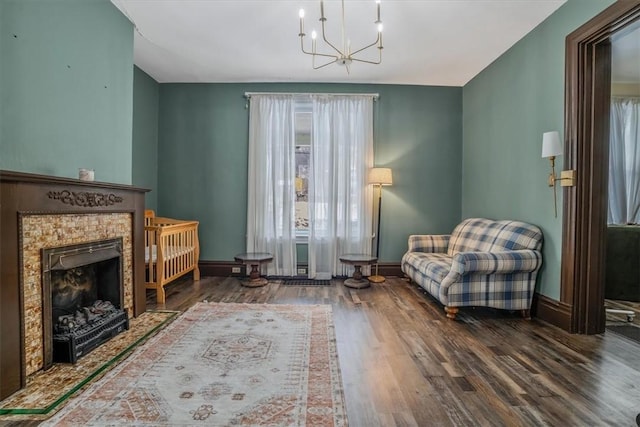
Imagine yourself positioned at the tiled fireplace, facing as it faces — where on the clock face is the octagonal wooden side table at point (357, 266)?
The octagonal wooden side table is roughly at 10 o'clock from the tiled fireplace.

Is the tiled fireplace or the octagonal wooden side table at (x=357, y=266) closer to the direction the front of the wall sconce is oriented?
the tiled fireplace

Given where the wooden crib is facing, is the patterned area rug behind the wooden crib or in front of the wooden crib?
in front

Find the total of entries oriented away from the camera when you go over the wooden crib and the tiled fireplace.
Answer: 0

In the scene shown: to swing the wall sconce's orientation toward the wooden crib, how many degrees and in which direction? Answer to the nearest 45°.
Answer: approximately 45° to its right

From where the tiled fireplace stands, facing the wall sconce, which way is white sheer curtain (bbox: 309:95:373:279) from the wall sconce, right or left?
left

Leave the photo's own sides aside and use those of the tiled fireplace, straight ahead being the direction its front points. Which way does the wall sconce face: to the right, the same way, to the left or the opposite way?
the opposite way

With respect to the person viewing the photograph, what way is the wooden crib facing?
facing the viewer and to the right of the viewer

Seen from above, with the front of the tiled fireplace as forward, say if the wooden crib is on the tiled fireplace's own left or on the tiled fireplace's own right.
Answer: on the tiled fireplace's own left

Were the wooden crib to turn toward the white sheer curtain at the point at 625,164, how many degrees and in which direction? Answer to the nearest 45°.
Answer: approximately 45° to its left

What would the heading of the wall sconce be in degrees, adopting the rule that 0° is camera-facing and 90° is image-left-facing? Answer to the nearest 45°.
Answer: approximately 45°

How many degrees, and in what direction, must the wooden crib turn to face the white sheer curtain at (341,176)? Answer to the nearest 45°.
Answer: approximately 45° to its left
